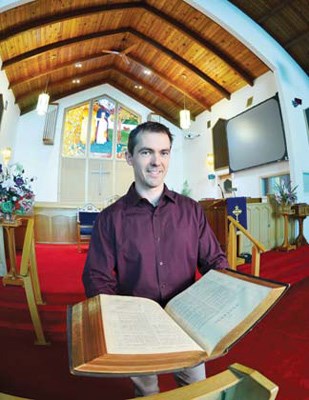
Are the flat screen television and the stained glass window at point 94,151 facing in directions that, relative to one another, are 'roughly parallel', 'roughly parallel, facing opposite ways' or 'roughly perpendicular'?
roughly perpendicular

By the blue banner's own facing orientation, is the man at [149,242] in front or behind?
in front

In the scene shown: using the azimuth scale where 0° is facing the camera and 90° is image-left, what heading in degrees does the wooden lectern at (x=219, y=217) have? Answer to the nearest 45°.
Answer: approximately 0°

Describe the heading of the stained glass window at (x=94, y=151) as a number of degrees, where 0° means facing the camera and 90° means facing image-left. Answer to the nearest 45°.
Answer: approximately 0°

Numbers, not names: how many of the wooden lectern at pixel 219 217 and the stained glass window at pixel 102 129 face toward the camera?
2

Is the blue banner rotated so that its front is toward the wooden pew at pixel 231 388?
yes

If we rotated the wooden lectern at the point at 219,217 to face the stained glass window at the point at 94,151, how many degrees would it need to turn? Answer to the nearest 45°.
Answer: approximately 135° to its right

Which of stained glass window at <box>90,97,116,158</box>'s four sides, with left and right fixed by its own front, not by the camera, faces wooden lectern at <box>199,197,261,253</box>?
front

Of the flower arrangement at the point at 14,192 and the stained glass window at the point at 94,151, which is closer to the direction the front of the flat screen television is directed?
the flower arrangement

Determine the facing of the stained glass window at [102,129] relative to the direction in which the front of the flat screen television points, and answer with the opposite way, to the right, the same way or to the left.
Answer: to the left

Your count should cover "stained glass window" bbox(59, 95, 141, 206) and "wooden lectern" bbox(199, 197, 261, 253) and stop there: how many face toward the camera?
2
